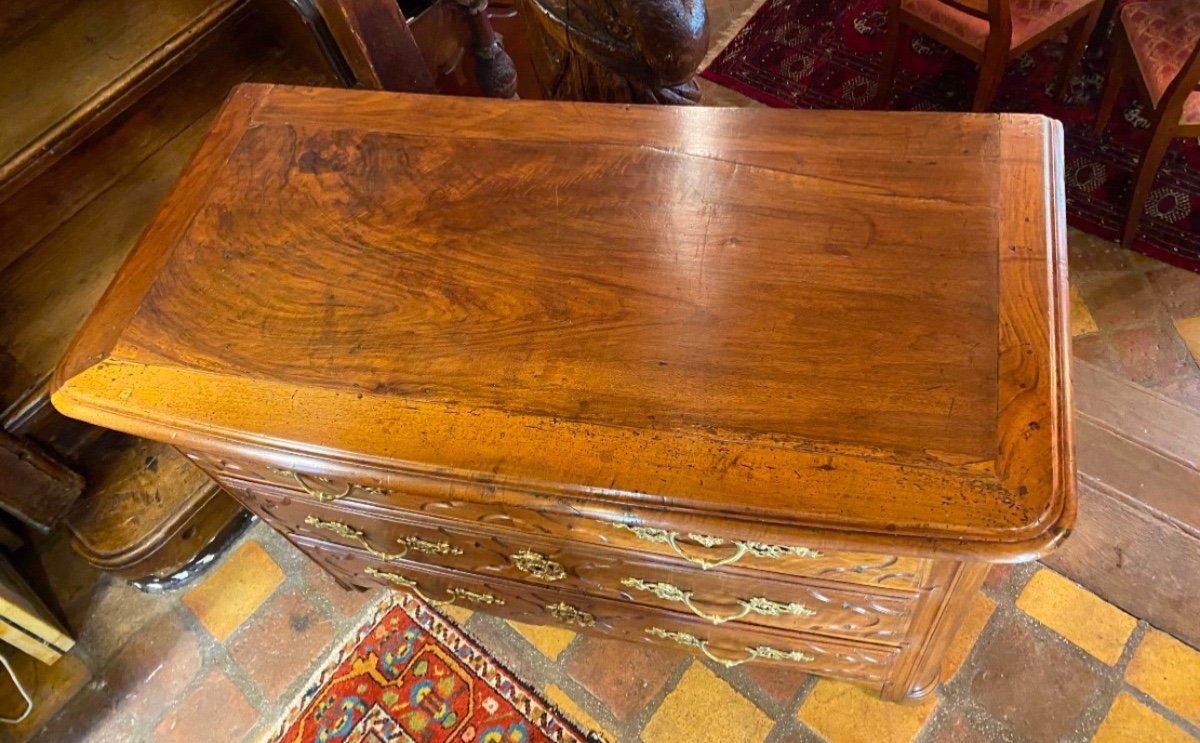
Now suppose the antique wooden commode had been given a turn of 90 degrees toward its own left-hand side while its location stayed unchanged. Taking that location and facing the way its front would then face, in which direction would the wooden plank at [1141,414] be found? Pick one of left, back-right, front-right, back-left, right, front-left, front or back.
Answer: front

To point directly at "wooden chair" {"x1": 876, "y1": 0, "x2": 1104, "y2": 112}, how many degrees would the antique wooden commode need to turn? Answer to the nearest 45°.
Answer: approximately 135° to its left

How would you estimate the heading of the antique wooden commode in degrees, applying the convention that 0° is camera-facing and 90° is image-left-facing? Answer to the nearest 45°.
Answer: approximately 0°
